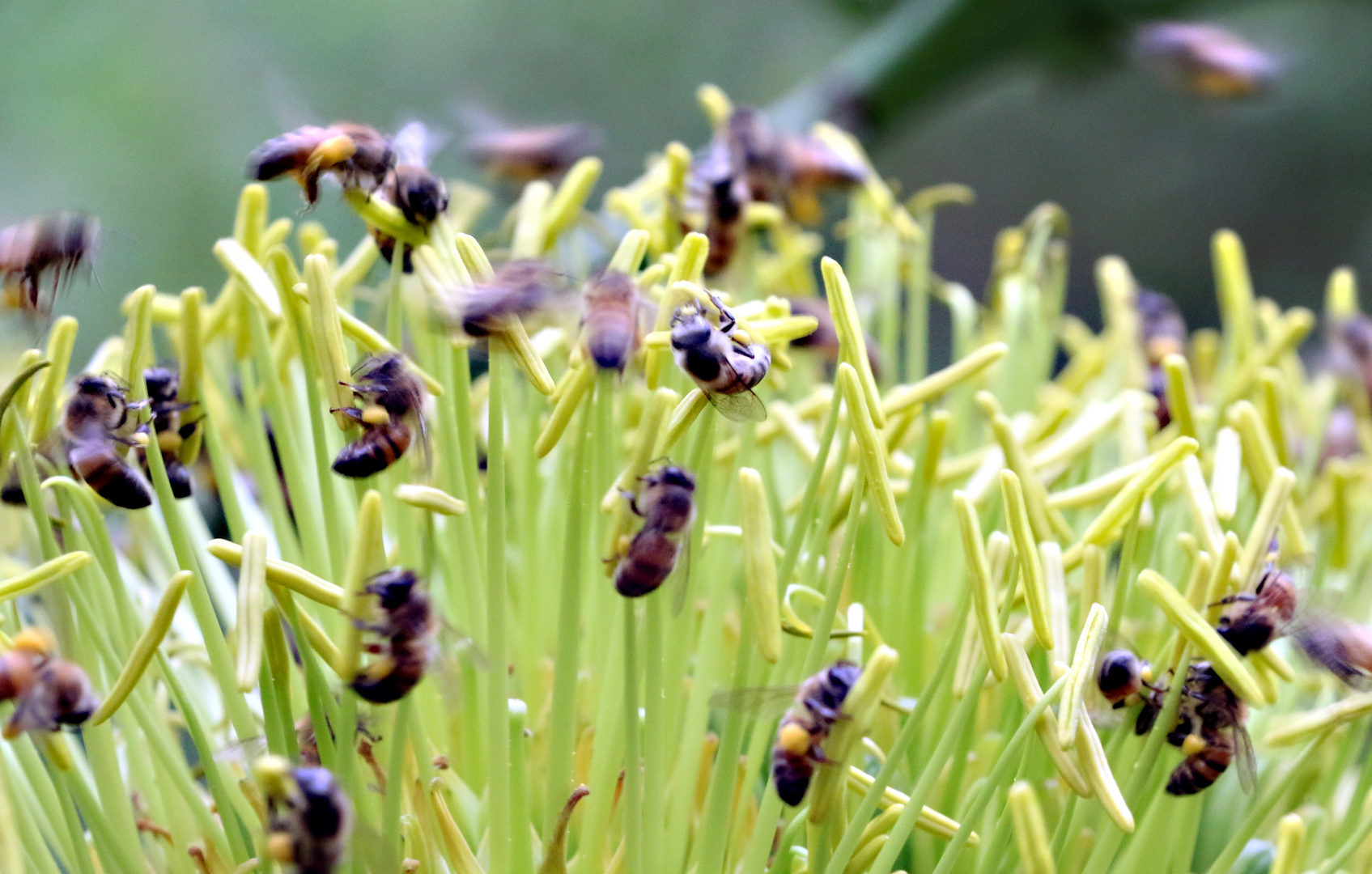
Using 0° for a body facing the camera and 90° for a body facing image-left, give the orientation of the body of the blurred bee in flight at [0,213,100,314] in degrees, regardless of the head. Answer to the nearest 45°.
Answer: approximately 270°

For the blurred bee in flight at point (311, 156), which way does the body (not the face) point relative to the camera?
to the viewer's right

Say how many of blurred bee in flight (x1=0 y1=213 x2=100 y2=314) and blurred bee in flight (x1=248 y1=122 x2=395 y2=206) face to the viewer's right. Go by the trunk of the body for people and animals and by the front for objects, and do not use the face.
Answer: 2
